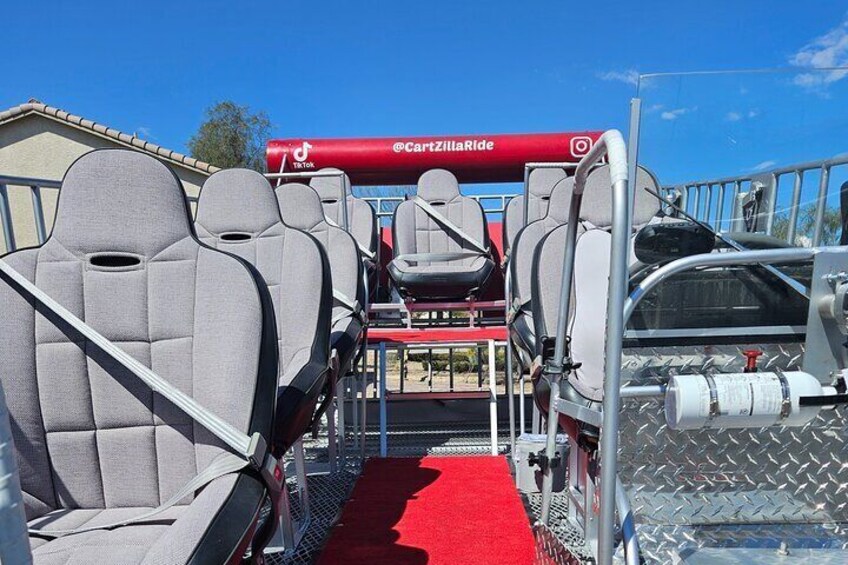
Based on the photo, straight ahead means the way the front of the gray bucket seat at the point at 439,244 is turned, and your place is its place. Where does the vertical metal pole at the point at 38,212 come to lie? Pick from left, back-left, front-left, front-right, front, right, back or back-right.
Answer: front-right

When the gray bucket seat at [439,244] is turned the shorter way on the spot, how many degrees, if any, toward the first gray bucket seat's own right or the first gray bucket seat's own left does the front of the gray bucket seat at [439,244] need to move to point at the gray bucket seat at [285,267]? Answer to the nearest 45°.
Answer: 0° — it already faces it

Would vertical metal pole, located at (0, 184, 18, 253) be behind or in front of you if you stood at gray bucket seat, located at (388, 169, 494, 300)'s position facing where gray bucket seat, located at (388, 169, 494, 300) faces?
in front

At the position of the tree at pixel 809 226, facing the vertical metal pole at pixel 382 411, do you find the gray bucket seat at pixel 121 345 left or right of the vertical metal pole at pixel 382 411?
left

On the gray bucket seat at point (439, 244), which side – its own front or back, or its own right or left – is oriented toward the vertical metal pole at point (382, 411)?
front

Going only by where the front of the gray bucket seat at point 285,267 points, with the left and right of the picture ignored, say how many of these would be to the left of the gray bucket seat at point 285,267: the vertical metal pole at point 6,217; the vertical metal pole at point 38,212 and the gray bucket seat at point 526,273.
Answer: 1

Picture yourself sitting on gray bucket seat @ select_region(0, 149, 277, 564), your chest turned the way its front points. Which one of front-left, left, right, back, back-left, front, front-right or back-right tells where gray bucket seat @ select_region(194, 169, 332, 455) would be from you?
back

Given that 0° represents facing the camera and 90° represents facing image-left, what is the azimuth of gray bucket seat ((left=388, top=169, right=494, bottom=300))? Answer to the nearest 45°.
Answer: approximately 0°

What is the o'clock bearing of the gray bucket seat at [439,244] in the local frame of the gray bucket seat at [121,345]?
the gray bucket seat at [439,244] is roughly at 6 o'clock from the gray bucket seat at [121,345].

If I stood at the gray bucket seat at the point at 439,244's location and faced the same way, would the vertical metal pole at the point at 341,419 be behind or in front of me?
in front

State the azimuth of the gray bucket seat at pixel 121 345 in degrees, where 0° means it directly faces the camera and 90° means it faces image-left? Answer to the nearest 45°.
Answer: approximately 45°

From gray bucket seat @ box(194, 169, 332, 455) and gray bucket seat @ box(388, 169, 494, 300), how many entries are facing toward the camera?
2
